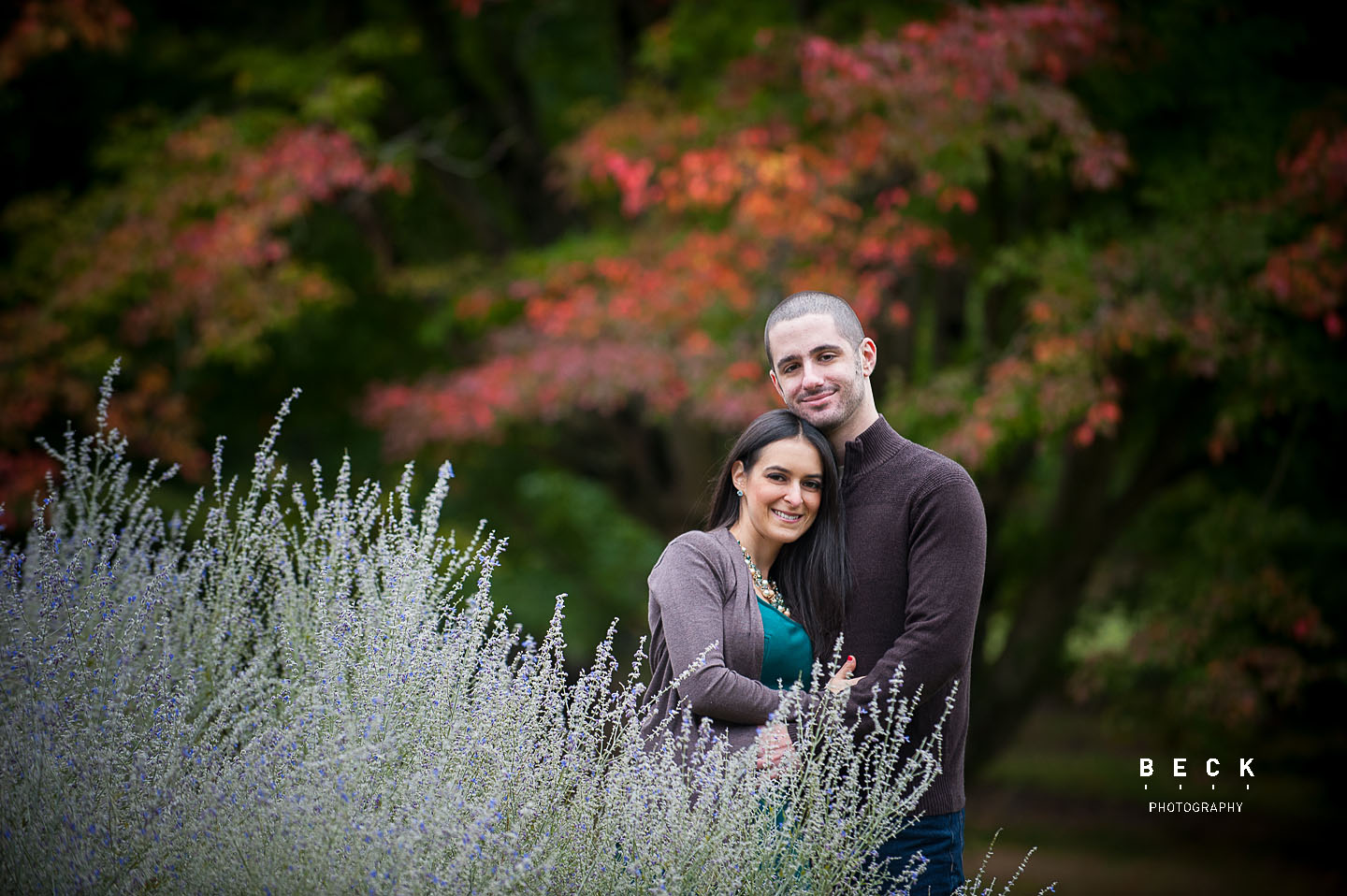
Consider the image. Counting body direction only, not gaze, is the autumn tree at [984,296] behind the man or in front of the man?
behind

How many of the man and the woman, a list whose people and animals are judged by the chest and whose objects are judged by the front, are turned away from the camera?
0
